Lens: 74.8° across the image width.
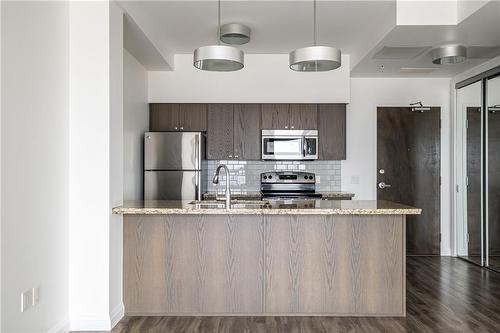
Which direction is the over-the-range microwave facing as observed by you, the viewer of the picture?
facing the viewer

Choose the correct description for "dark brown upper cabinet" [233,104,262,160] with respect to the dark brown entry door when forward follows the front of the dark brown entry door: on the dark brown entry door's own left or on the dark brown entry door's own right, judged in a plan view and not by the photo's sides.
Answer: on the dark brown entry door's own right

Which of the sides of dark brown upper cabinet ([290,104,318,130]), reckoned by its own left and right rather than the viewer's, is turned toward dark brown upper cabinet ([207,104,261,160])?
right

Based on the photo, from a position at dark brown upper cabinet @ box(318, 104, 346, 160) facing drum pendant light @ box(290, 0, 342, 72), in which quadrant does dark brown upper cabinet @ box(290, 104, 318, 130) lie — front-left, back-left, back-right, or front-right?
front-right

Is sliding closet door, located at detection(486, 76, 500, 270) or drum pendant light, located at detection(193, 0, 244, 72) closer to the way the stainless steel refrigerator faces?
the drum pendant light

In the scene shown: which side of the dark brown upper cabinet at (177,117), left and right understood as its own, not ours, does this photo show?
front

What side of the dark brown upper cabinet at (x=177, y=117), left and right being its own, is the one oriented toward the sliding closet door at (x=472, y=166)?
left

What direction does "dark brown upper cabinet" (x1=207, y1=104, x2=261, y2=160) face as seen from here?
toward the camera

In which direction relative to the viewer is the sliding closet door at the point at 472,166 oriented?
to the viewer's left

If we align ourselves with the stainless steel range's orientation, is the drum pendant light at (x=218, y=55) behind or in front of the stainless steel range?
in front

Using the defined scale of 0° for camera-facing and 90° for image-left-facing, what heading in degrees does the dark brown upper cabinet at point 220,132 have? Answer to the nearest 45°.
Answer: approximately 0°

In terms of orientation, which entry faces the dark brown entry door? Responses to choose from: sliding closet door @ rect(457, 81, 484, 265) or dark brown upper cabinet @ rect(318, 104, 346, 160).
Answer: the sliding closet door
